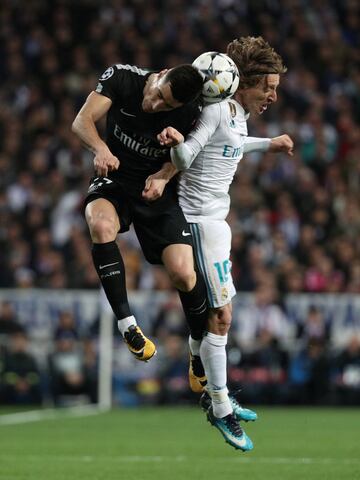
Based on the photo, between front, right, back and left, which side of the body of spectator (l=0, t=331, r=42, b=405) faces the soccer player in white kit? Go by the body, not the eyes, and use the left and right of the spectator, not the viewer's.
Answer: front

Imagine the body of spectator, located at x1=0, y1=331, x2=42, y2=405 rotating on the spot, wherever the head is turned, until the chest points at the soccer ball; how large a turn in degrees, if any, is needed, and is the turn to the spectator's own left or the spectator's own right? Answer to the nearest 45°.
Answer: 0° — they already face it

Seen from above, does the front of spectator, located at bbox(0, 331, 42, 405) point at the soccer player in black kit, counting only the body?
yes

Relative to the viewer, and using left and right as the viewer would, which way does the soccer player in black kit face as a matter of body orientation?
facing the viewer

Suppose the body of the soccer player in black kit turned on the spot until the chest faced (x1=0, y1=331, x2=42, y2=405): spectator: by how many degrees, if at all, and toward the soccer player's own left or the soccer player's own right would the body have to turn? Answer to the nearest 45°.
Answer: approximately 180°

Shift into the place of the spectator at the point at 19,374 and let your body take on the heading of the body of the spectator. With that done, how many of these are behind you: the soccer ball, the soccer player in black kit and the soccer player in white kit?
0
